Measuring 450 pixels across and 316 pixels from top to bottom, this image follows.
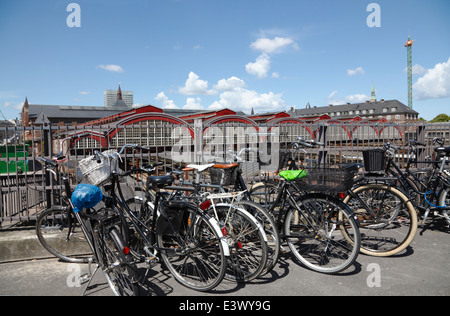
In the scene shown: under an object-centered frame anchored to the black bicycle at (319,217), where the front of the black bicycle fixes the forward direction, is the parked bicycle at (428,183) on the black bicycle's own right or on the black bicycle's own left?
on the black bicycle's own right

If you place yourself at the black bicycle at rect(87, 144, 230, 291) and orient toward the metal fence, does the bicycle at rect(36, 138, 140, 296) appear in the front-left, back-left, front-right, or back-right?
back-left

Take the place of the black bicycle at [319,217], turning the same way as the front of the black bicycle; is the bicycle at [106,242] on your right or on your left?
on your left

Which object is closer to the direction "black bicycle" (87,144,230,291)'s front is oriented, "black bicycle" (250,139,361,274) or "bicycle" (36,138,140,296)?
the bicycle

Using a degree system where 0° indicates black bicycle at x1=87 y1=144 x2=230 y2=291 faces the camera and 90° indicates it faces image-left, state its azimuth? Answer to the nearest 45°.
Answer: approximately 135°

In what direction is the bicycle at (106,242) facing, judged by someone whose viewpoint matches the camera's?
facing away from the viewer and to the left of the viewer

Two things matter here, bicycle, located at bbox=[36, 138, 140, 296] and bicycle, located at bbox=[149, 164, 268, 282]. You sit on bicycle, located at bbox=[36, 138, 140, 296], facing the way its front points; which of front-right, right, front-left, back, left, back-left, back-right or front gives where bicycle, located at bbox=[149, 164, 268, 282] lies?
back-right

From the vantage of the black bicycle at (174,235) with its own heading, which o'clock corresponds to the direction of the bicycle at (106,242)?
The bicycle is roughly at 10 o'clock from the black bicycle.

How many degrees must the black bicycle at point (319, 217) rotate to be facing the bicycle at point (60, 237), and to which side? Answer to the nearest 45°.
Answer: approximately 45° to its left

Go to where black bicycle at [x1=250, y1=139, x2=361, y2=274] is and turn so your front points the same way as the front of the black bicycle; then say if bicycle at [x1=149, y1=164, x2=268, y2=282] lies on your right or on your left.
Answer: on your left
